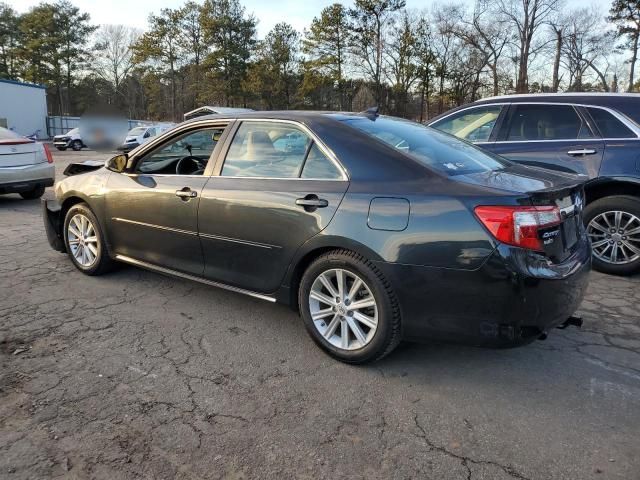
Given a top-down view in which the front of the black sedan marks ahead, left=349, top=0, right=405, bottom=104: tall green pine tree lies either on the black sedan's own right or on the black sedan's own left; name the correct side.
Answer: on the black sedan's own right

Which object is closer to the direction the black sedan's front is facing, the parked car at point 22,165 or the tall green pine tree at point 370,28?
the parked car

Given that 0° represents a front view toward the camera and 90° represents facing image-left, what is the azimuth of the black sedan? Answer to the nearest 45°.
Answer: approximately 135°
